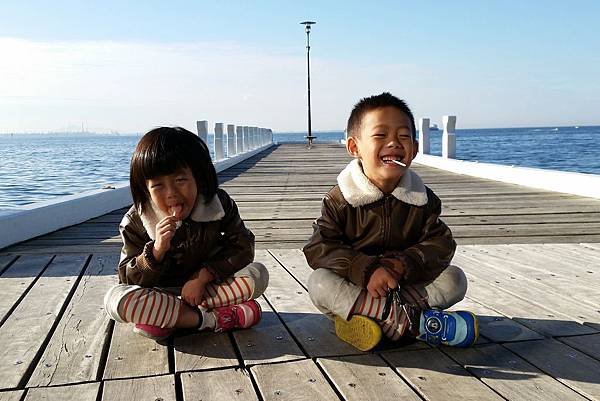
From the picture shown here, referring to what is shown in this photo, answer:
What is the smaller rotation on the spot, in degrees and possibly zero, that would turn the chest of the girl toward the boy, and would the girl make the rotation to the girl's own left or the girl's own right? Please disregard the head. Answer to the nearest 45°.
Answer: approximately 90° to the girl's own left

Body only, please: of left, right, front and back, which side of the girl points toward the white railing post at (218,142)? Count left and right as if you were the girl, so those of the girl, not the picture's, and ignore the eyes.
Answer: back

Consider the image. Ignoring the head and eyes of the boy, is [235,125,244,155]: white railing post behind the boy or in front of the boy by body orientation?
behind

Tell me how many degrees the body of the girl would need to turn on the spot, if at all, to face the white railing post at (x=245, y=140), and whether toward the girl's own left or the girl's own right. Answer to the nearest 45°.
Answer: approximately 180°

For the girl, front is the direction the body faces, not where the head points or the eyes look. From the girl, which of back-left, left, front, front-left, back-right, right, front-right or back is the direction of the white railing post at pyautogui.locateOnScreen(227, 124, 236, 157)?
back

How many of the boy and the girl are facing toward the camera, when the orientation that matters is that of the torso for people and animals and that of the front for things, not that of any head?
2

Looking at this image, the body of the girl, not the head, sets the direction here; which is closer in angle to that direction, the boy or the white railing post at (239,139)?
the boy

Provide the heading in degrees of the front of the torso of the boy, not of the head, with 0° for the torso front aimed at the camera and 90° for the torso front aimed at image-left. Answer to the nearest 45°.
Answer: approximately 0°
